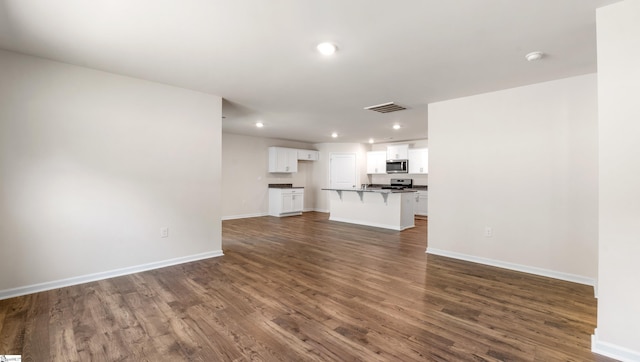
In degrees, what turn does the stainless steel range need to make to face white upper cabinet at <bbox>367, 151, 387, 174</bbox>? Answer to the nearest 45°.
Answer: approximately 45° to its right

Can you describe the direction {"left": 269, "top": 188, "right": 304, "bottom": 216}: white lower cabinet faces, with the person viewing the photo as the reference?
facing the viewer and to the right of the viewer

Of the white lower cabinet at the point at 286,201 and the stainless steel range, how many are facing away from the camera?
0

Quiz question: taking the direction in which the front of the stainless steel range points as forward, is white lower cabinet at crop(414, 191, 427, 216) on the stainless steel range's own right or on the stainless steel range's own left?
on the stainless steel range's own left

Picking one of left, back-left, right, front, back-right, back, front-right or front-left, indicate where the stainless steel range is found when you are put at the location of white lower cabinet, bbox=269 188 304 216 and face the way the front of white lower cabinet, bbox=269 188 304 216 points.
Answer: front-left

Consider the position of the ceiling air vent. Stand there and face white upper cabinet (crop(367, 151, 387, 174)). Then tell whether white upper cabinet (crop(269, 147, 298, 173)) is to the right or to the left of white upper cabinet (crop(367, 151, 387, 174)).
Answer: left

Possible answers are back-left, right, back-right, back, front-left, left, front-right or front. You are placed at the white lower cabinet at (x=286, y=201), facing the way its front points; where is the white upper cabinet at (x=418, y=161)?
front-left

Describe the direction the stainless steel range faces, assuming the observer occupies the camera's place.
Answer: facing the viewer and to the left of the viewer

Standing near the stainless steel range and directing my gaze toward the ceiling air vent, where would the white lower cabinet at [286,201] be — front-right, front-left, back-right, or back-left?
front-right
